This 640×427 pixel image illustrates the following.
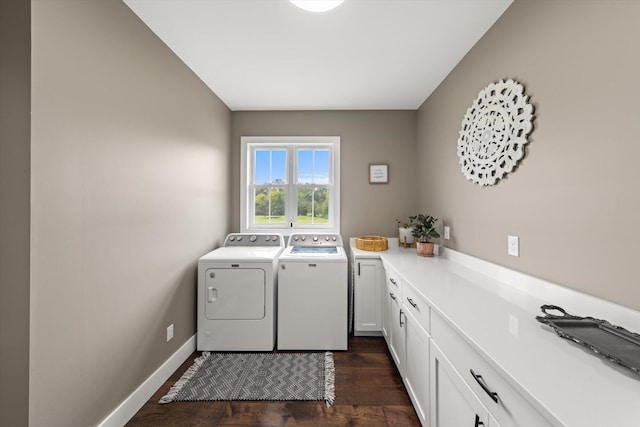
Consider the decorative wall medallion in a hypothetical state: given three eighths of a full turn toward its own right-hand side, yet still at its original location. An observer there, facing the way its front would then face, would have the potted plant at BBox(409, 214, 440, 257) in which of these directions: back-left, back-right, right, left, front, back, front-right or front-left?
front-left

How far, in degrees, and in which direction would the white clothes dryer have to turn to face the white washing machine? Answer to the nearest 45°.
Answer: approximately 90° to its left

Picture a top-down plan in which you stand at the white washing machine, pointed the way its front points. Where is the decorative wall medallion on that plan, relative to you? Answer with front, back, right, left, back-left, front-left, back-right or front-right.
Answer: front-left

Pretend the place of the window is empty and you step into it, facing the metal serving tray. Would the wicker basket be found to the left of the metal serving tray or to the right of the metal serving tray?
left

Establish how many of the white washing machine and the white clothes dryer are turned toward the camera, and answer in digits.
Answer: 2

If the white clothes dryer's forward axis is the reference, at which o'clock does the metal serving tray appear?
The metal serving tray is roughly at 11 o'clock from the white clothes dryer.

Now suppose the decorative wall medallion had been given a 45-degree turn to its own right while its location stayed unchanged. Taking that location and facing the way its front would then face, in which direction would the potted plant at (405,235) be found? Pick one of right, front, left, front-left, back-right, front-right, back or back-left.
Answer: front-right

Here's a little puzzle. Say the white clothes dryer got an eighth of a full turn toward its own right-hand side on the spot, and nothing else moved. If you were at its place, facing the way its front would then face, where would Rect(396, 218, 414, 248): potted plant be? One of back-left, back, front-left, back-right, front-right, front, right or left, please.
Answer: back-left

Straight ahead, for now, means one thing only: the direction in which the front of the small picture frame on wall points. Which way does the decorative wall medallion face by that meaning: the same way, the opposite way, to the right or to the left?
to the right

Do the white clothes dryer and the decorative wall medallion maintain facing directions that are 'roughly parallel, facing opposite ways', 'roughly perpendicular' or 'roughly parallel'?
roughly perpendicular

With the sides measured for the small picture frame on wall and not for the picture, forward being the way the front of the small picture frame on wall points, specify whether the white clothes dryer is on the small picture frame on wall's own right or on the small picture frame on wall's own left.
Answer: on the small picture frame on wall's own right

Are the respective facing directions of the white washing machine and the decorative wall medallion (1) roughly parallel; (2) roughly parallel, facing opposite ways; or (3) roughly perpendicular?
roughly perpendicular

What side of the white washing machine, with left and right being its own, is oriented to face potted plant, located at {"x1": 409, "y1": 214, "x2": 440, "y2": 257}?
left

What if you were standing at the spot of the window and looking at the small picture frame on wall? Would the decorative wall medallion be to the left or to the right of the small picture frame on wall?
right

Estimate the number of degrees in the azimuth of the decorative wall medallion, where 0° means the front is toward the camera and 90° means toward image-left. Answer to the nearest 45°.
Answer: approximately 45°
